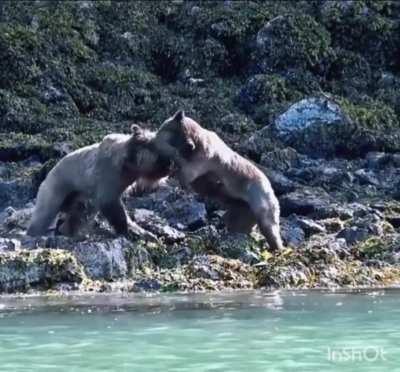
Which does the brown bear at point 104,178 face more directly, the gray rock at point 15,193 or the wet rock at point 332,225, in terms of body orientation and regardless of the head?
the wet rock

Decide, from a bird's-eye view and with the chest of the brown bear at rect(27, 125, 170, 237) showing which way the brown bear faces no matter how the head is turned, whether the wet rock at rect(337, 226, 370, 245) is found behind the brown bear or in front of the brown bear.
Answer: in front

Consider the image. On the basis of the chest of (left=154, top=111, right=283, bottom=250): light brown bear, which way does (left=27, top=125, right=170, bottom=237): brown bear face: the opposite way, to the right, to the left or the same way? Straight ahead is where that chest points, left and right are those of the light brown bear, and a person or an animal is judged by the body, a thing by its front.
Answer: the opposite way

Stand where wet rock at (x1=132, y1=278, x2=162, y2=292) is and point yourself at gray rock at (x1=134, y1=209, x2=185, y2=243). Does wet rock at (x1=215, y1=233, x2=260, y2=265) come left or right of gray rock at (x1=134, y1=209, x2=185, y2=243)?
right

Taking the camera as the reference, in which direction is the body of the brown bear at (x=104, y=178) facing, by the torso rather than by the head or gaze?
to the viewer's right

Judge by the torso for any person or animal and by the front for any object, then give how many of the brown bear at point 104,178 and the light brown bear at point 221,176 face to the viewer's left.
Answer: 1

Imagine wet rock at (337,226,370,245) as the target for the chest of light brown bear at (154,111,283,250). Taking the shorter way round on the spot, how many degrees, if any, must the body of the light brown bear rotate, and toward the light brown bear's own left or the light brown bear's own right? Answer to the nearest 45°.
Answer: approximately 180°

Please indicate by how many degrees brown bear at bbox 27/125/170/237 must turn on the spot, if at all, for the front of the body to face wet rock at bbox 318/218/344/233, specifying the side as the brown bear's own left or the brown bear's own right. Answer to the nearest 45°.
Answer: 0° — it already faces it

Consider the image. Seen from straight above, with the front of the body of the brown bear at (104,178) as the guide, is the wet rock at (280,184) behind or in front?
in front

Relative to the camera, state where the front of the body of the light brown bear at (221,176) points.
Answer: to the viewer's left

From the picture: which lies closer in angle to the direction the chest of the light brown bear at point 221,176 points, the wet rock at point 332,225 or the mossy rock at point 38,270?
the mossy rock
